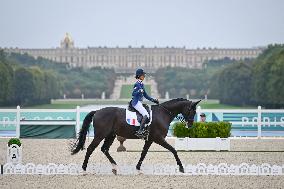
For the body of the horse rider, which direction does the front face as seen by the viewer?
to the viewer's right

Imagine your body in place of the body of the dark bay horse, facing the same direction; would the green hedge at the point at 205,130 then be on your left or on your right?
on your left

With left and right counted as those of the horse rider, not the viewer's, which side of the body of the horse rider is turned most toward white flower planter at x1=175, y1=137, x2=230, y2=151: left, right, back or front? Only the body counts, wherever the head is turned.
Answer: left

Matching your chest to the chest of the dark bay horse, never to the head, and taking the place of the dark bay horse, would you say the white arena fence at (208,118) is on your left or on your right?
on your left

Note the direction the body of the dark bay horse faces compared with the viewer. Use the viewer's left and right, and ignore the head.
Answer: facing to the right of the viewer
